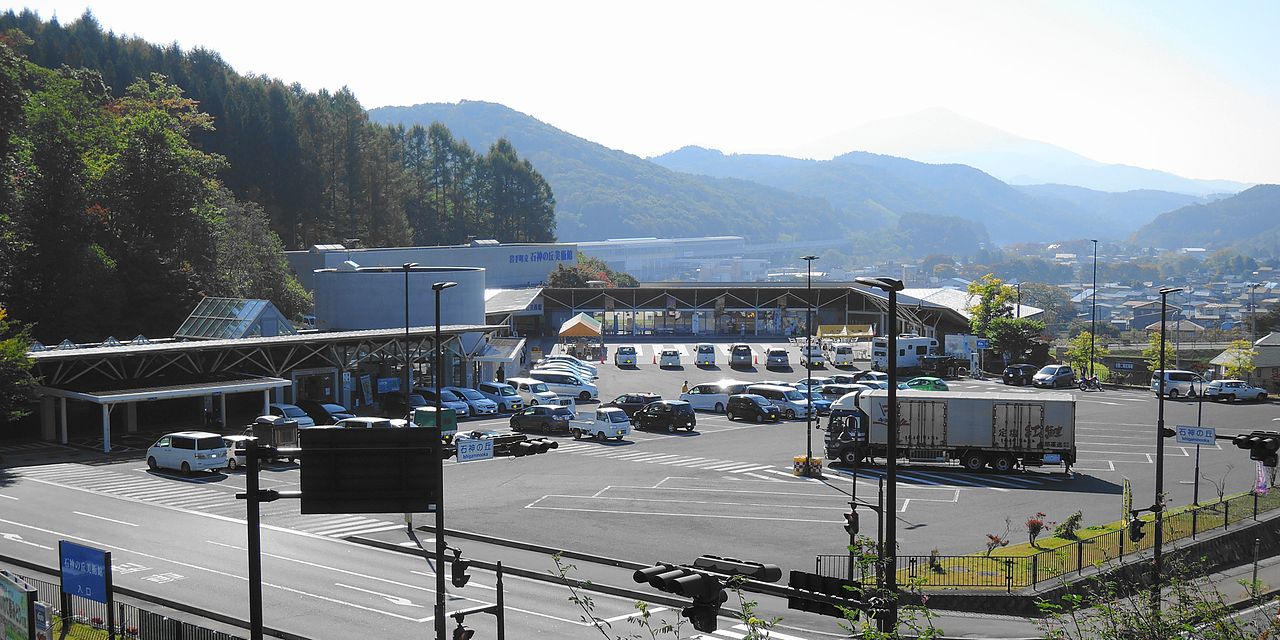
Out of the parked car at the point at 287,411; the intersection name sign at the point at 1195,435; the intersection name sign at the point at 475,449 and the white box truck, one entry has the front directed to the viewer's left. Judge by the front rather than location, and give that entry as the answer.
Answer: the white box truck

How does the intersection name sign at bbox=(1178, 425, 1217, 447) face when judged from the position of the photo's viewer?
facing the viewer

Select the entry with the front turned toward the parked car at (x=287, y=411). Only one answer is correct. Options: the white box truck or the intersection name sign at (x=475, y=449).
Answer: the white box truck

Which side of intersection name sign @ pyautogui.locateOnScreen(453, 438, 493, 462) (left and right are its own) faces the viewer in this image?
front

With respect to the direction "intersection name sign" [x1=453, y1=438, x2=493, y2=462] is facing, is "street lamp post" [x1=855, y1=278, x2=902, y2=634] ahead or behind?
ahead

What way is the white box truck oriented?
to the viewer's left

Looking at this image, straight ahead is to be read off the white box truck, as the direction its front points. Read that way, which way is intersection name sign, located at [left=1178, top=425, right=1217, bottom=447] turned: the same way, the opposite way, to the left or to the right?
to the left

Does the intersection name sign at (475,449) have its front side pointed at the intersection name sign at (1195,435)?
no

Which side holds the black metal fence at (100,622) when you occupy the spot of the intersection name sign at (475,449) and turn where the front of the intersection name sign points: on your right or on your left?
on your right

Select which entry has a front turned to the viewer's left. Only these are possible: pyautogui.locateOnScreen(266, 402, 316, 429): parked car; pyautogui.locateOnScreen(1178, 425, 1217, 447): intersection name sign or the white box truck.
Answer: the white box truck

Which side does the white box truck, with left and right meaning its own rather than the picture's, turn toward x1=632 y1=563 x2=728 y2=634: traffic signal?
left

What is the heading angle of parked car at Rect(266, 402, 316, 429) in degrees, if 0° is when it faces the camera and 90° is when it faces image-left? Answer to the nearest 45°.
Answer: approximately 315°

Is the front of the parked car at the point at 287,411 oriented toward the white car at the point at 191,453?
no

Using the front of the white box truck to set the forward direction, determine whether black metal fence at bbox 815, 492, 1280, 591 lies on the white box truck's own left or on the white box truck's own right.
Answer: on the white box truck's own left

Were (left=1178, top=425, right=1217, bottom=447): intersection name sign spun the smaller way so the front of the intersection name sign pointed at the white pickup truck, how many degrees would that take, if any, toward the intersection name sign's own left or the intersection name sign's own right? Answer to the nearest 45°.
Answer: approximately 90° to the intersection name sign's own right
